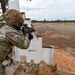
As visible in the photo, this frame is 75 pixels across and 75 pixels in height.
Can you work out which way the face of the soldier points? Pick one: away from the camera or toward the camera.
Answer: away from the camera

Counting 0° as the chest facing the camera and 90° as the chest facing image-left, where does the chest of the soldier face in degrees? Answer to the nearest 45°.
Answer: approximately 225°
